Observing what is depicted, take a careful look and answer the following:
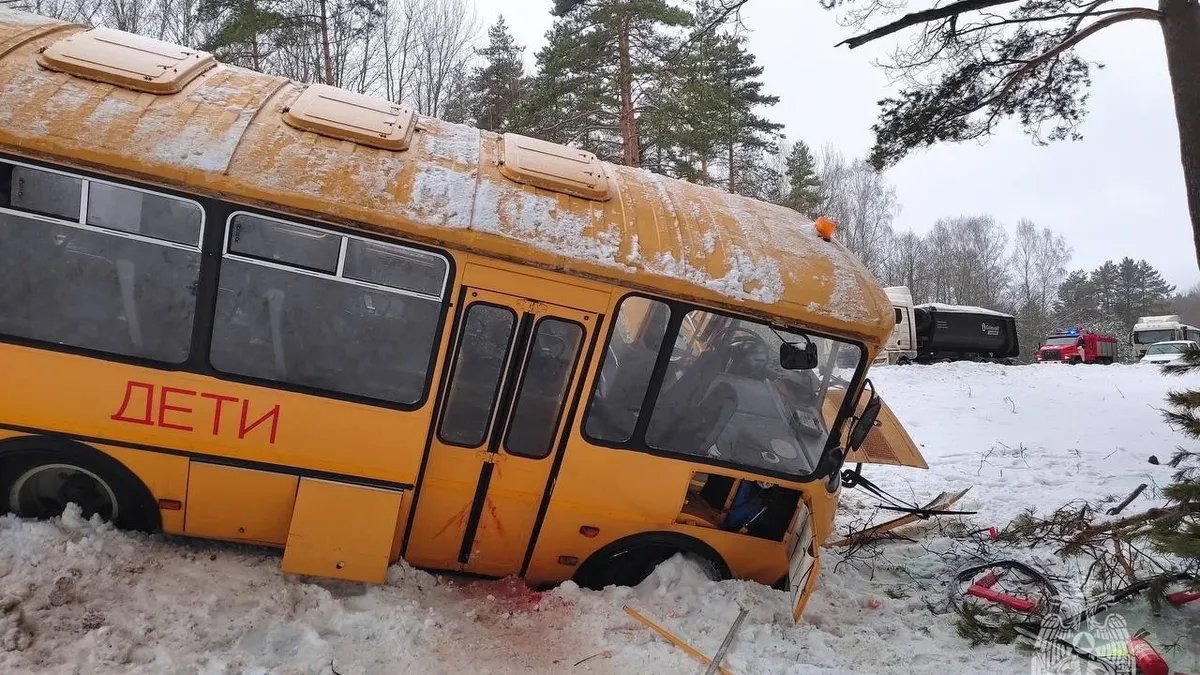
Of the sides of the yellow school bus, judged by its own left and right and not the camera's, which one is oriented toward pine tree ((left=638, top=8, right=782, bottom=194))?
left

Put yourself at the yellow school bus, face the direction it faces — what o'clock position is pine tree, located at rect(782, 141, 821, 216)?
The pine tree is roughly at 10 o'clock from the yellow school bus.

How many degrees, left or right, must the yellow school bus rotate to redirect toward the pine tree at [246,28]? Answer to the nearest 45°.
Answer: approximately 90° to its left

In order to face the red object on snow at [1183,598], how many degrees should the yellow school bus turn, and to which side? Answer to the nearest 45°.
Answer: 0° — it already faces it

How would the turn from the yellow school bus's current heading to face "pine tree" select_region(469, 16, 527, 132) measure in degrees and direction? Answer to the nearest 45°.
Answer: approximately 90° to its left

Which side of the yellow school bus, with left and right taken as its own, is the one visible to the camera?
right

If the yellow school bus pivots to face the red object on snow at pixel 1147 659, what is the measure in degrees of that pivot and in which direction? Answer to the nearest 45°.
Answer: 0° — it already faces it

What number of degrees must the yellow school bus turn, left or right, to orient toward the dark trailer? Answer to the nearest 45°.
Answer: approximately 45° to its left
